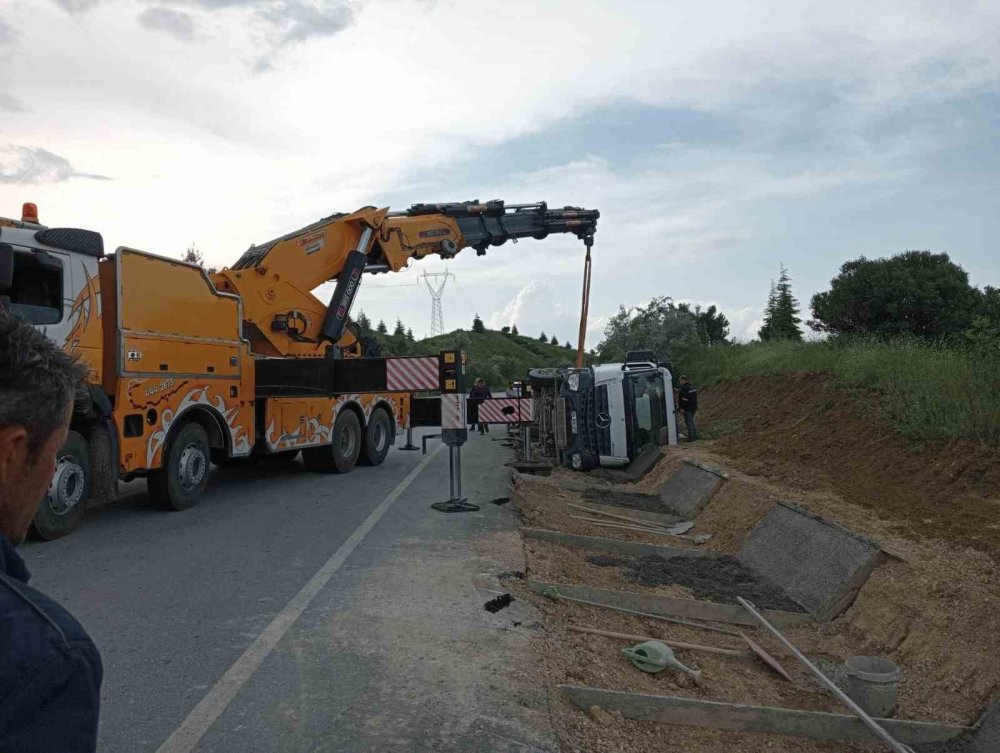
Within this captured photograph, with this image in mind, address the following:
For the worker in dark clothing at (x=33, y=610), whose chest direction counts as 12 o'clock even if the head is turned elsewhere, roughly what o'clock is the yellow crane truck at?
The yellow crane truck is roughly at 11 o'clock from the worker in dark clothing.

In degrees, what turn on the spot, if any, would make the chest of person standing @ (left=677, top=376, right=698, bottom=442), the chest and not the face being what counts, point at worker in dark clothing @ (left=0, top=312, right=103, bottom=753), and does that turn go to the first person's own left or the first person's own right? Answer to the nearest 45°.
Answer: approximately 90° to the first person's own left

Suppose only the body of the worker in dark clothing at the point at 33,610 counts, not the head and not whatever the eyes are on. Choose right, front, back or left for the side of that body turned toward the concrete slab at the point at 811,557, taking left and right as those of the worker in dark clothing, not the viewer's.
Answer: front

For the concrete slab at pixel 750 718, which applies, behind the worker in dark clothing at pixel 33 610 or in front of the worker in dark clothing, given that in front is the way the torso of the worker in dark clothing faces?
in front

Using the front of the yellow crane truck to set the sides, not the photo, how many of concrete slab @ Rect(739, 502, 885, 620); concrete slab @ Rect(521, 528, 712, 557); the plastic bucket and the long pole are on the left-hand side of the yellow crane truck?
4

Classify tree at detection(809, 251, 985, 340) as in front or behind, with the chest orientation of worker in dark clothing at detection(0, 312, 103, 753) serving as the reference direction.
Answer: in front

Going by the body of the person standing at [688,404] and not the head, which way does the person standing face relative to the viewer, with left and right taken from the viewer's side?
facing to the left of the viewer

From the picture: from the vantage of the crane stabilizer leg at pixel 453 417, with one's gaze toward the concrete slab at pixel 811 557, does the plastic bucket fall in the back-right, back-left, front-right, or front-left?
front-right

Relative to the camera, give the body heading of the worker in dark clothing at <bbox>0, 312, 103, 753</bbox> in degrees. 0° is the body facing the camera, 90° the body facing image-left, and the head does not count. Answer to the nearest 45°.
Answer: approximately 225°

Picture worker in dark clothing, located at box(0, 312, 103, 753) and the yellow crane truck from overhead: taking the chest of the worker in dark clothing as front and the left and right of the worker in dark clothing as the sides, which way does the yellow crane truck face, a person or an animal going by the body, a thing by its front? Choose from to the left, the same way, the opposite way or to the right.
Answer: the opposite way

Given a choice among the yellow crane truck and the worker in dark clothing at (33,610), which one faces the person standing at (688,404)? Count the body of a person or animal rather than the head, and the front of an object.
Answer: the worker in dark clothing

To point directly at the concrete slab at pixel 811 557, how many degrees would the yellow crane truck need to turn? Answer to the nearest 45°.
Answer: approximately 90° to its left

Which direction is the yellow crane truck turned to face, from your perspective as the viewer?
facing the viewer and to the left of the viewer

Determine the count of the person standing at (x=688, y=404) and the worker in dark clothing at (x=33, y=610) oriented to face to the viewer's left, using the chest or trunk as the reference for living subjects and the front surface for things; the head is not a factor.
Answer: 1

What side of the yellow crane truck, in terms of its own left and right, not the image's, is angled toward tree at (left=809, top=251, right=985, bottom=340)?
back
